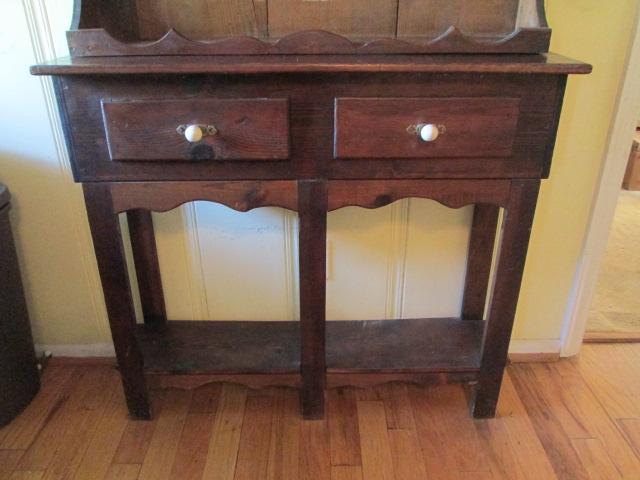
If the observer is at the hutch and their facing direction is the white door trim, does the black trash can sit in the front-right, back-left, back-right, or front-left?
back-left

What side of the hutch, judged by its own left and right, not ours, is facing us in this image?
front

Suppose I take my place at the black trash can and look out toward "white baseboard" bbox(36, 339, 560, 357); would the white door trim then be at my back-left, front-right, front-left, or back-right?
front-right

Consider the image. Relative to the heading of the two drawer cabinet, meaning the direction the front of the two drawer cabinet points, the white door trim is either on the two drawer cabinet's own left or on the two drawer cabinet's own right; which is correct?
on the two drawer cabinet's own left

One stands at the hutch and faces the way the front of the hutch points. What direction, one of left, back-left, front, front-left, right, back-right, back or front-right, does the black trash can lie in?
right

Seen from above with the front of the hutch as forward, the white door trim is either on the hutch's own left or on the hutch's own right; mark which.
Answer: on the hutch's own left

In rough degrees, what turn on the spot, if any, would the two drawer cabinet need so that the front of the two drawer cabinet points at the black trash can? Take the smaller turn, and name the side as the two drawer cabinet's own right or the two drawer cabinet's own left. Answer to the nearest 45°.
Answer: approximately 90° to the two drawer cabinet's own right

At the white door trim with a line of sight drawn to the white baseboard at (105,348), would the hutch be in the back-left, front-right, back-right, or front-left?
front-left
